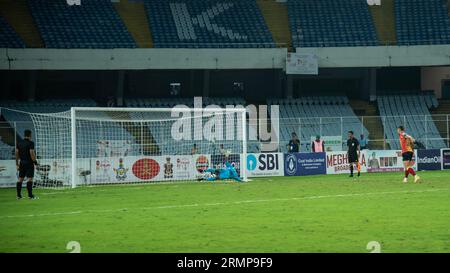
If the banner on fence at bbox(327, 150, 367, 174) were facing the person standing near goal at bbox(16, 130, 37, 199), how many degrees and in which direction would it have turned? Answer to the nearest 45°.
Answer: approximately 45° to its right

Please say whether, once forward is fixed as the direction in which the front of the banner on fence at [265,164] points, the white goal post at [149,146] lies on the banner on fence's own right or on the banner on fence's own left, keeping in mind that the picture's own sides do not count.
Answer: on the banner on fence's own right

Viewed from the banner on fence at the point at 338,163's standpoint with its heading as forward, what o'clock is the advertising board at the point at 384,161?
The advertising board is roughly at 8 o'clock from the banner on fence.

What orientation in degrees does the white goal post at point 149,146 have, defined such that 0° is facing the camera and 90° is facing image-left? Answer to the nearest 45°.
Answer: approximately 315°
